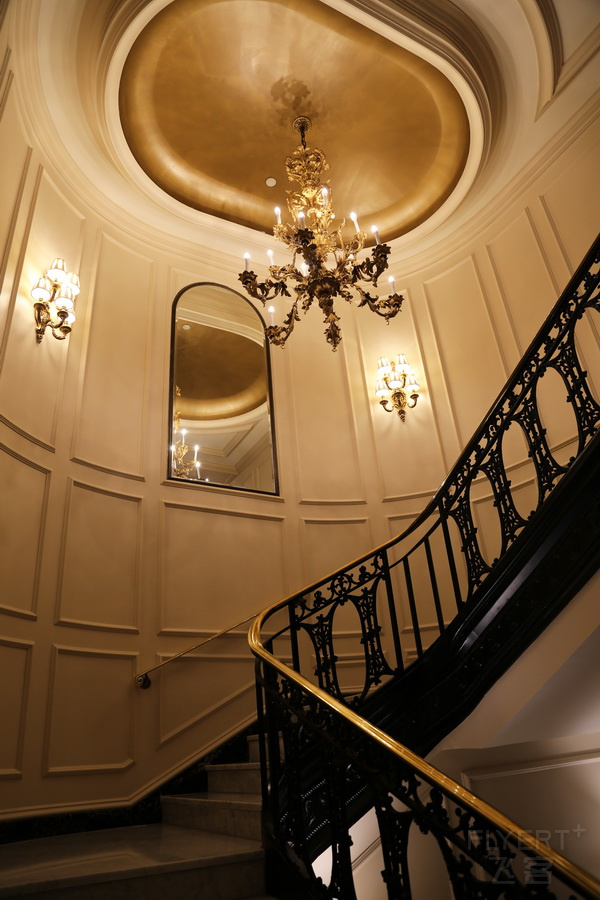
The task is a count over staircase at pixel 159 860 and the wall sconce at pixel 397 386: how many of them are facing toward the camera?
2

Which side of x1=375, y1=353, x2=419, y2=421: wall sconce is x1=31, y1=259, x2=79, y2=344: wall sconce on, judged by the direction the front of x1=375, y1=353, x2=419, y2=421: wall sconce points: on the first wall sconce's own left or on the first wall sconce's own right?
on the first wall sconce's own right

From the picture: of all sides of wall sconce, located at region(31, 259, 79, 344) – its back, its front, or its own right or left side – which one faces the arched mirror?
left

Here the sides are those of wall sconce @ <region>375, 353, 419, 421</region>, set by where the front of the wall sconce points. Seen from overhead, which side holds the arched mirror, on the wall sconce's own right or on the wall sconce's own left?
on the wall sconce's own right

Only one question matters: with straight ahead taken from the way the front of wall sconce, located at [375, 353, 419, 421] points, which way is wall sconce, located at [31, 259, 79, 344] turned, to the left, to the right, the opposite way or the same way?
to the left

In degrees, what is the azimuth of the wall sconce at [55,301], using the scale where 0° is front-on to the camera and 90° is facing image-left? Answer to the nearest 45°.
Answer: approximately 315°

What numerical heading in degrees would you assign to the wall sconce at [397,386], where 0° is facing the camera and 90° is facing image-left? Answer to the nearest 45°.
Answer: approximately 0°
